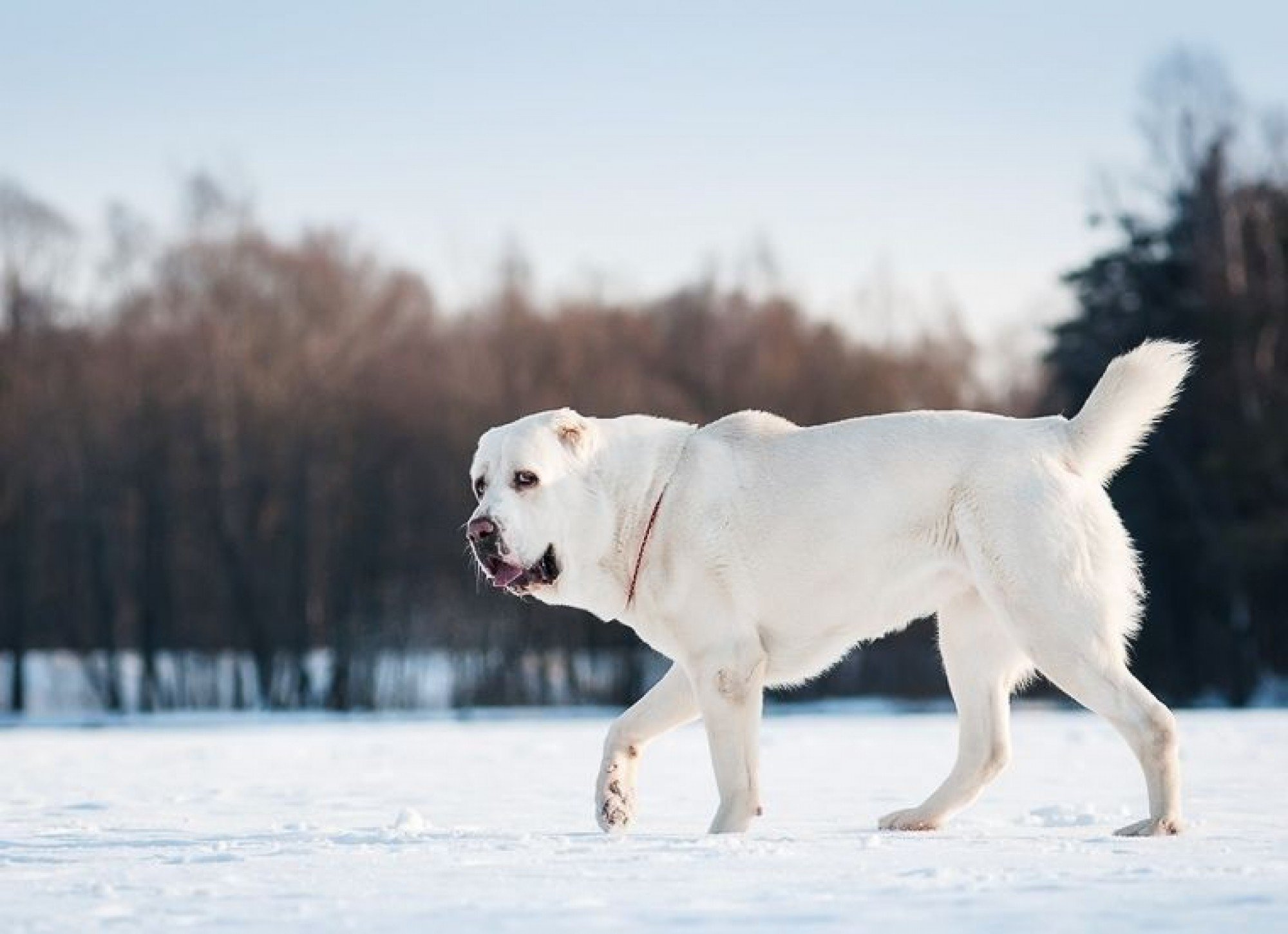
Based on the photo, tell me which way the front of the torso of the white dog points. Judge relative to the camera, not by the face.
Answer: to the viewer's left
